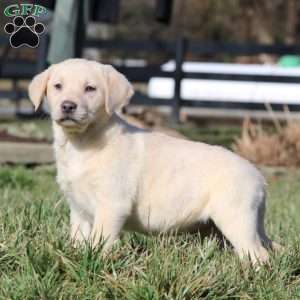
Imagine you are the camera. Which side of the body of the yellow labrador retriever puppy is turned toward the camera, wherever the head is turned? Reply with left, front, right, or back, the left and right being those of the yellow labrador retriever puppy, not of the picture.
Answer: left

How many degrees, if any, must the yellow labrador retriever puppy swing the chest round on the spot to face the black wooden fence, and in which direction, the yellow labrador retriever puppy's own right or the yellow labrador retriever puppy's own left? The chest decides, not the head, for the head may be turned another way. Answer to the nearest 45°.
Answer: approximately 90° to the yellow labrador retriever puppy's own right
